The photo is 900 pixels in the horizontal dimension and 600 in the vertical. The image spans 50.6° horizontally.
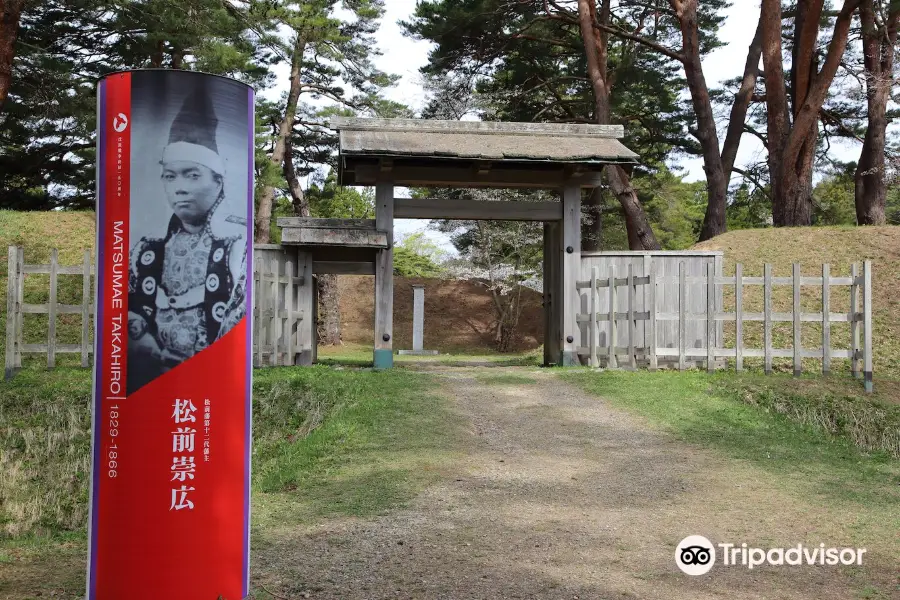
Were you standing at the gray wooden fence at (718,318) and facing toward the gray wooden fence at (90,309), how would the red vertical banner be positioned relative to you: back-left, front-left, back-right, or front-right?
front-left

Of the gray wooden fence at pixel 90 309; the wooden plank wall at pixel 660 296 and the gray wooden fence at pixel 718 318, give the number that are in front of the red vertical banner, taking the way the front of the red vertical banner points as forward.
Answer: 0

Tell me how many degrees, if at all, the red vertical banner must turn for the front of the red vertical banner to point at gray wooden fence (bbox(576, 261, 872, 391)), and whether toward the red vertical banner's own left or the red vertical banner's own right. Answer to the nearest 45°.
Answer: approximately 135° to the red vertical banner's own left

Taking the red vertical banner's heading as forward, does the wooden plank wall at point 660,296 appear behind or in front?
behind

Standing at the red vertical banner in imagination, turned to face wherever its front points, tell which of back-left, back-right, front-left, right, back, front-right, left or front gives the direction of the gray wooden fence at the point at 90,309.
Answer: back

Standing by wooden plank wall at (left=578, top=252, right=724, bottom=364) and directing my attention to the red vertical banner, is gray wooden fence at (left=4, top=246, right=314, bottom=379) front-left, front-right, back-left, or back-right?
front-right

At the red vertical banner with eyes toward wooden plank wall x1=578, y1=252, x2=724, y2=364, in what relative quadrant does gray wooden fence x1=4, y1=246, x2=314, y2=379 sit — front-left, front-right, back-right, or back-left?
front-left

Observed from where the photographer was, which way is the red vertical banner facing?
facing the viewer
